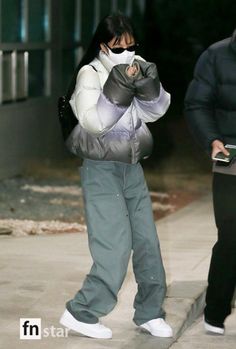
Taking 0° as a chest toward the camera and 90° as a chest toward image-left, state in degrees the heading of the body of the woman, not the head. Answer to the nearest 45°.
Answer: approximately 315°

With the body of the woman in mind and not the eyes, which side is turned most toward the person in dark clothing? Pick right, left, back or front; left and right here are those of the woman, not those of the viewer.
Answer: left
